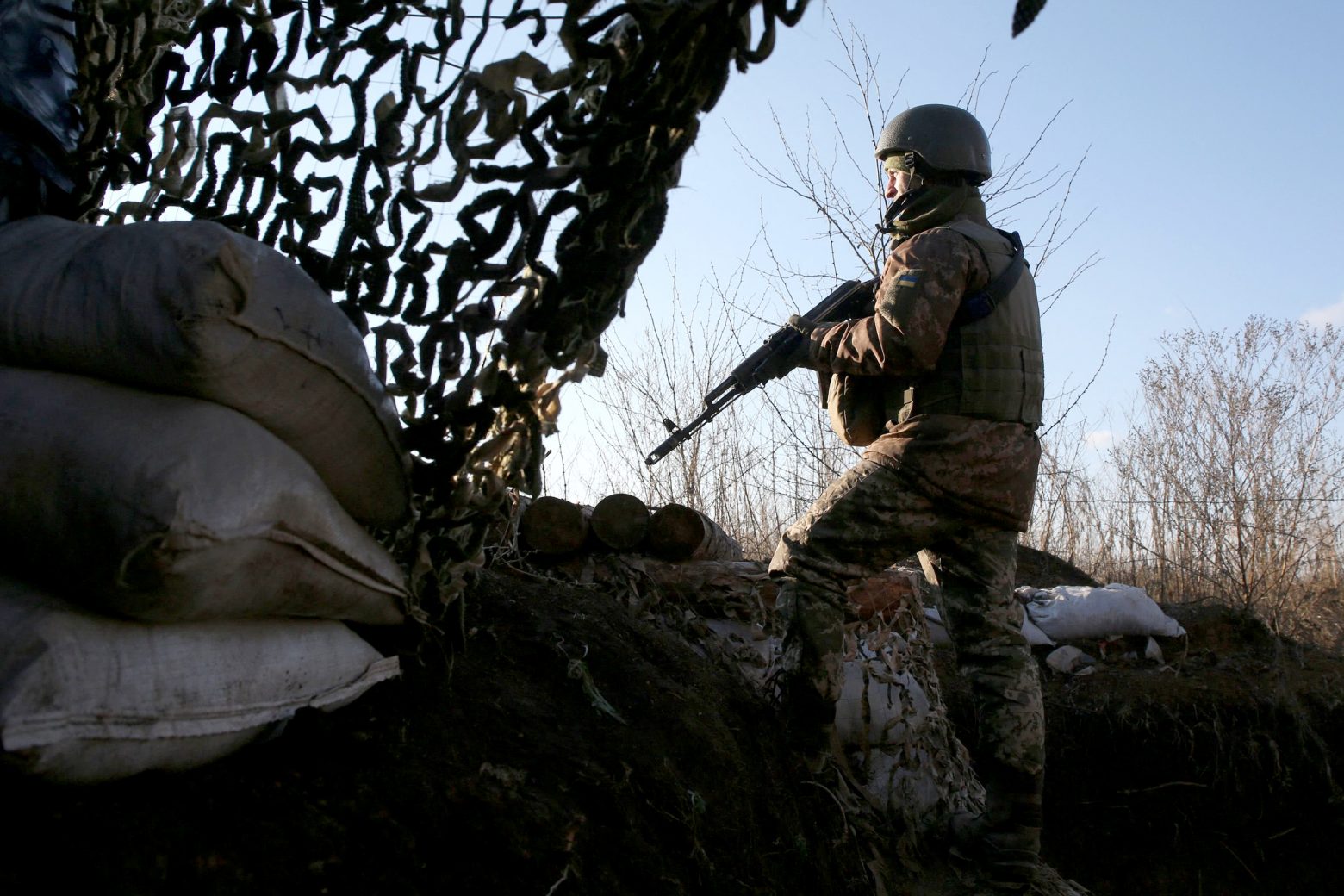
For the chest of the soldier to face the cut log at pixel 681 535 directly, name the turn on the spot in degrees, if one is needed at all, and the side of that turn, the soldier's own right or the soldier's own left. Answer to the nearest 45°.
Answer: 0° — they already face it

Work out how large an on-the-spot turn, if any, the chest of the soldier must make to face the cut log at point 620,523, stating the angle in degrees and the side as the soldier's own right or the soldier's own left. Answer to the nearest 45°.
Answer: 0° — they already face it

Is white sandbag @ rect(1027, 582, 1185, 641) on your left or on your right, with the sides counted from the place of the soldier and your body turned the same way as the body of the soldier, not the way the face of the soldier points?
on your right

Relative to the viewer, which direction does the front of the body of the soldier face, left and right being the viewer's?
facing away from the viewer and to the left of the viewer

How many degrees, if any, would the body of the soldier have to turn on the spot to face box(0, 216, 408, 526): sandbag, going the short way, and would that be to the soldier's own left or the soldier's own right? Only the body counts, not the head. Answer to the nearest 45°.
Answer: approximately 90° to the soldier's own left

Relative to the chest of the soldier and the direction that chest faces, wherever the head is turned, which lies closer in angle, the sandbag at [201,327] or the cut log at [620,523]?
the cut log

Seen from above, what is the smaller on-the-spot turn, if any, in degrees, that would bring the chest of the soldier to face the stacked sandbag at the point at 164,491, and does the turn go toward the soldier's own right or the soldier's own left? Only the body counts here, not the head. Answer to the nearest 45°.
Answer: approximately 90° to the soldier's own left

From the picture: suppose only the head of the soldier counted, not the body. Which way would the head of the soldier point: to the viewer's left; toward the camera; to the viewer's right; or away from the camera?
to the viewer's left

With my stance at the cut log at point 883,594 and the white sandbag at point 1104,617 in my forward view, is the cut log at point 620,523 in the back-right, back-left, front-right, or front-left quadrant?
back-left

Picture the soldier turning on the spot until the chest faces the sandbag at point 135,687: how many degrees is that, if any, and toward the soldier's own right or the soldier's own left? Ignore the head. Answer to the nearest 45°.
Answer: approximately 90° to the soldier's own left

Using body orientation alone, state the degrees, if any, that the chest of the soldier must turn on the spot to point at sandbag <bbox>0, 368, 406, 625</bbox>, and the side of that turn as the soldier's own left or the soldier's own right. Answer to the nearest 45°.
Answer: approximately 90° to the soldier's own left
